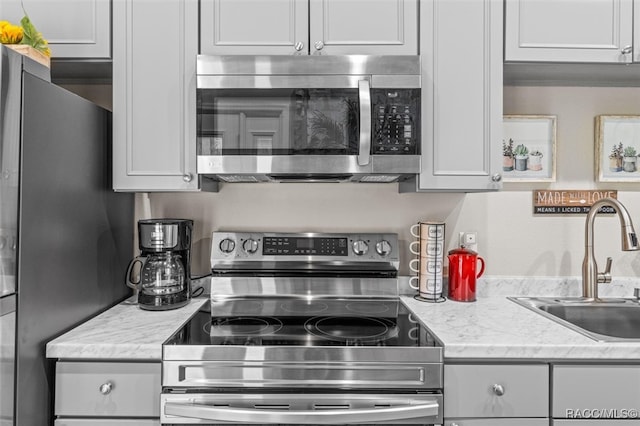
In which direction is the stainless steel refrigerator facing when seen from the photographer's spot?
facing the viewer and to the left of the viewer

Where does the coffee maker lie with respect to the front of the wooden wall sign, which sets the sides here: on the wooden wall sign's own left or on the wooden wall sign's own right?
on the wooden wall sign's own right

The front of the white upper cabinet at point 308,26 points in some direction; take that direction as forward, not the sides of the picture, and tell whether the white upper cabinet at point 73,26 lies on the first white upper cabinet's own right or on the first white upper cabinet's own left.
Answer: on the first white upper cabinet's own right

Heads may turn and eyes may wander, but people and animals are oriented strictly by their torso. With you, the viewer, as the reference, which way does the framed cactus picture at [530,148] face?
facing the viewer
